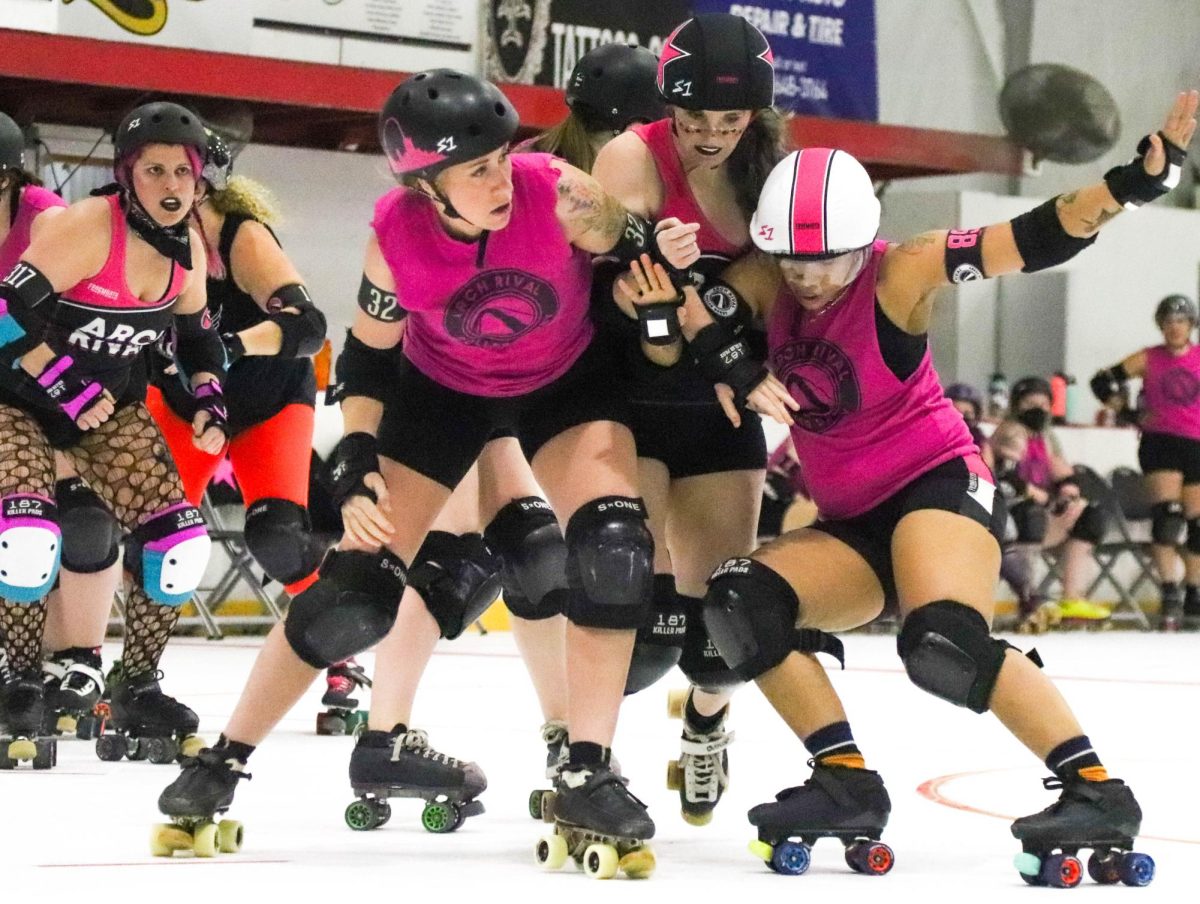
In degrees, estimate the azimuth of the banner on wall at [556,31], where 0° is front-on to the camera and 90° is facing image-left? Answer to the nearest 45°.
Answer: approximately 0°

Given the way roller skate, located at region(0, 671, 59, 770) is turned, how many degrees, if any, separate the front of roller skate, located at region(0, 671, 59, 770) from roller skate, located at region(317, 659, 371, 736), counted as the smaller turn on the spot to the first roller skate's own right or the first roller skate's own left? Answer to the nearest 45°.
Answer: approximately 135° to the first roller skate's own left

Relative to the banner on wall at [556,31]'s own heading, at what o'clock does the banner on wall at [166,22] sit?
the banner on wall at [166,22] is roughly at 2 o'clock from the banner on wall at [556,31].

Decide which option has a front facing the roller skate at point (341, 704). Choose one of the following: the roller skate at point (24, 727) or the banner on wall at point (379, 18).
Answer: the banner on wall

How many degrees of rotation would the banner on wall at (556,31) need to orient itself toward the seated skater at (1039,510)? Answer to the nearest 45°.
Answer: approximately 90° to its left

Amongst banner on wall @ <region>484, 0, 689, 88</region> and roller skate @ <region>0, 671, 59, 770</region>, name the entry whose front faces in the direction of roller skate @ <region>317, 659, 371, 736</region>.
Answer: the banner on wall

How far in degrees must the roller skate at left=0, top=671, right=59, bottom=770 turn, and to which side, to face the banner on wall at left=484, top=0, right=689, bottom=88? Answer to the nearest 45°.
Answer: approximately 135° to its left

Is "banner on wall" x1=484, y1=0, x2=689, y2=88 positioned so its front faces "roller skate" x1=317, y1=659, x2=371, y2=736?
yes

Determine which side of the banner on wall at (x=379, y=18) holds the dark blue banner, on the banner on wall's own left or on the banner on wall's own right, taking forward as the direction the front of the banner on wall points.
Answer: on the banner on wall's own left

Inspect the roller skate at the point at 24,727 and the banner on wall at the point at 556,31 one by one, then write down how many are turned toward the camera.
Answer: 2

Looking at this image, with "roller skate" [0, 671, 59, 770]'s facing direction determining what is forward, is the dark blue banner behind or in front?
behind
